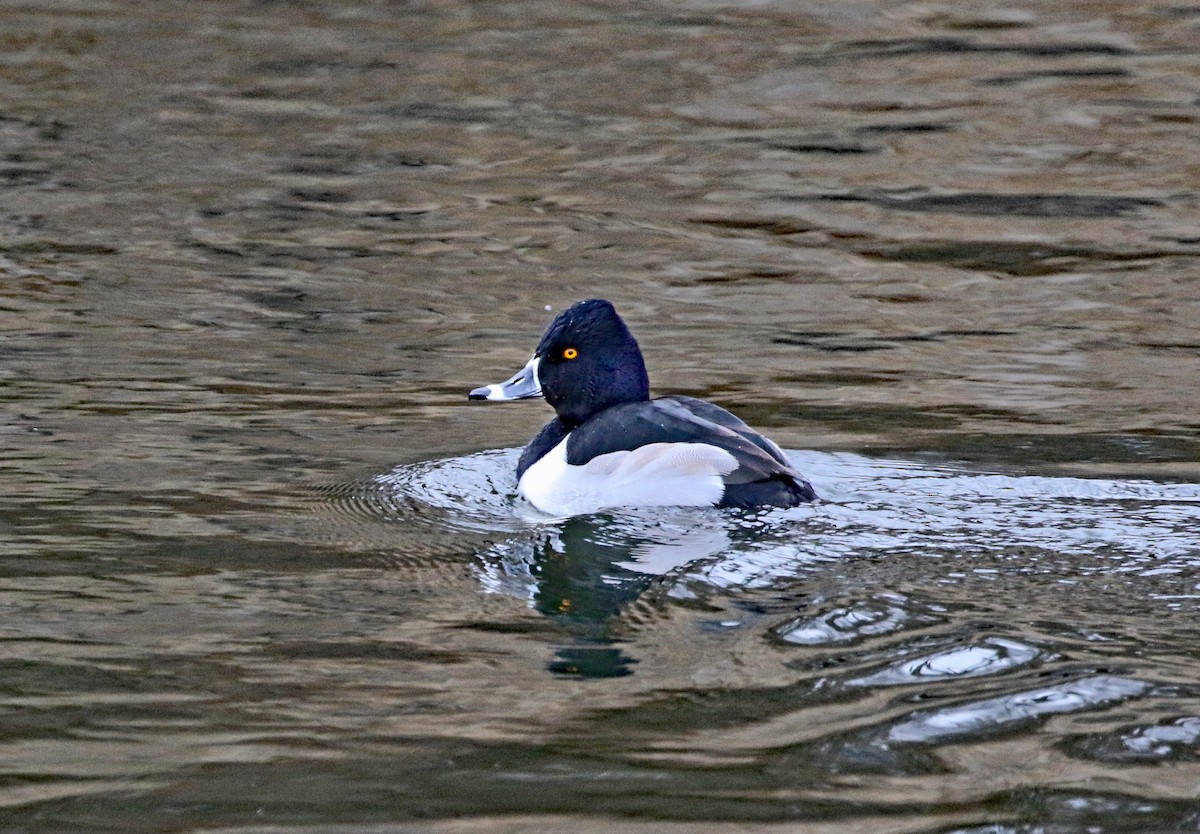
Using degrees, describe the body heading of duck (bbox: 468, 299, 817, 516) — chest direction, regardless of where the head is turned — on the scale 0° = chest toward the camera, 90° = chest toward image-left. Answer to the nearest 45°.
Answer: approximately 90°
